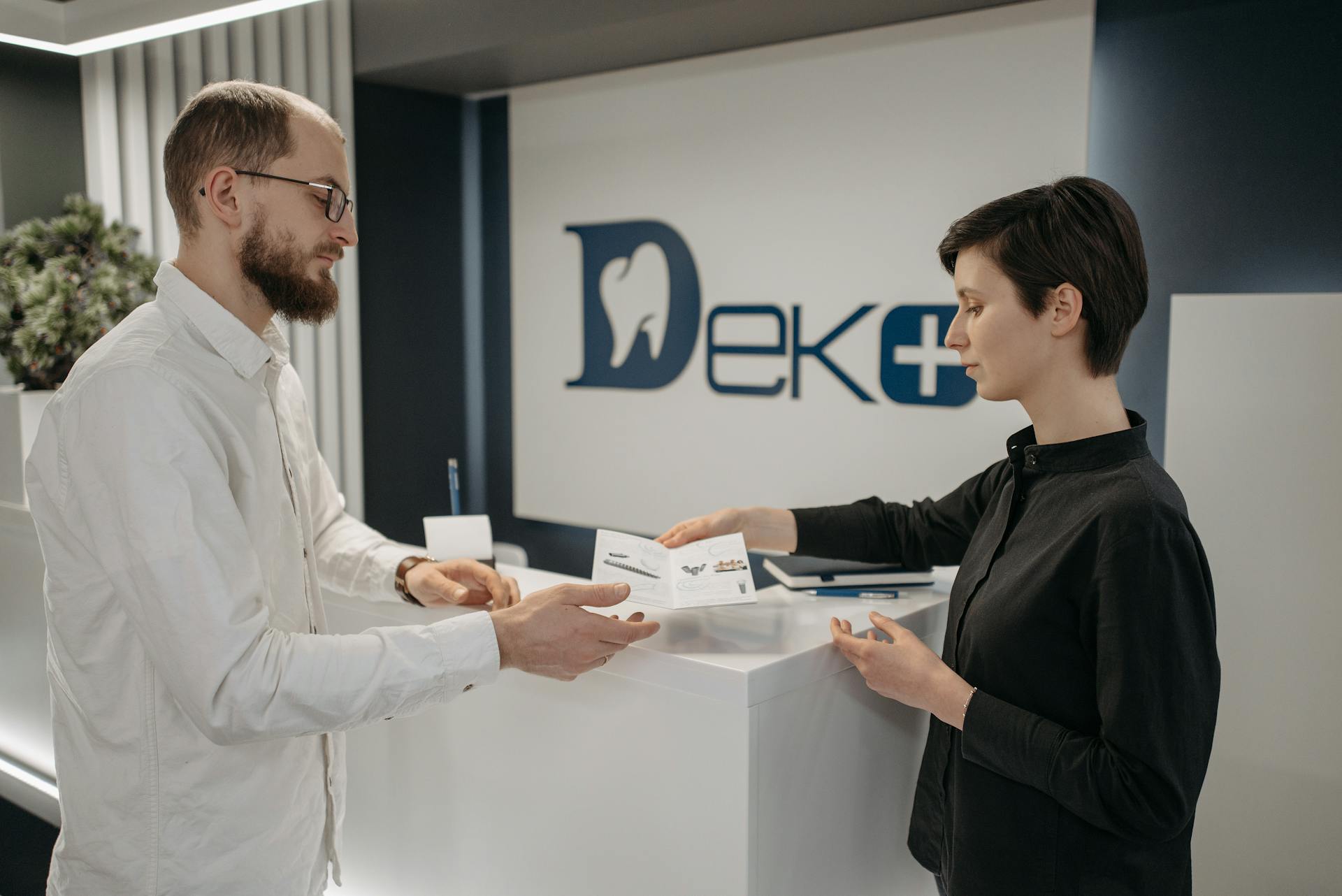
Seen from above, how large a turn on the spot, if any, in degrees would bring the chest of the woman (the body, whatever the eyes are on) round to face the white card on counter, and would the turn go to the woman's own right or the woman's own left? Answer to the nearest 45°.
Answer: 0° — they already face it

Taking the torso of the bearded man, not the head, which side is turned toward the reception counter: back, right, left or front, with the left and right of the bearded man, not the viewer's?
front

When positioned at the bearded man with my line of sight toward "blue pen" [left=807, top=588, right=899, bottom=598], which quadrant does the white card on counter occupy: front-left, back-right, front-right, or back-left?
front-left

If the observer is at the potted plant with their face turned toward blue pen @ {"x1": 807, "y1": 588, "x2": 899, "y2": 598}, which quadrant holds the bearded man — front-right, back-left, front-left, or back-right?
front-right

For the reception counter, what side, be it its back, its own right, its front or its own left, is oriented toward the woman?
left

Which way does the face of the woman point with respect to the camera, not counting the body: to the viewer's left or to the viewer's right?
to the viewer's left

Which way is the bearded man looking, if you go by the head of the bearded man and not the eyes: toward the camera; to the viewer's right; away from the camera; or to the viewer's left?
to the viewer's right

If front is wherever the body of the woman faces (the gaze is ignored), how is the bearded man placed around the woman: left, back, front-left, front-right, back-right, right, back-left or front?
front

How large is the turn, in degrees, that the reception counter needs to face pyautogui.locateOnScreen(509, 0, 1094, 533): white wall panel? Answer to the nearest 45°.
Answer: approximately 135° to its right

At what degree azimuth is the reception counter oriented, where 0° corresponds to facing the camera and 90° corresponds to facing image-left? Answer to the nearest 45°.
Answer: approximately 45°

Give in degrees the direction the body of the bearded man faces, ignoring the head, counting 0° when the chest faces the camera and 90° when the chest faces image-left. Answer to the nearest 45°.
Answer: approximately 270°

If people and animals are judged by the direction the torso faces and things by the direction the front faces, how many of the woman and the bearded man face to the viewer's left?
1

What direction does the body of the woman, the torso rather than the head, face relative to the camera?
to the viewer's left

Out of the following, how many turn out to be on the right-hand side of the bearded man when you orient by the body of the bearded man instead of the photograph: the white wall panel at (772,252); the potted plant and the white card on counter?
0

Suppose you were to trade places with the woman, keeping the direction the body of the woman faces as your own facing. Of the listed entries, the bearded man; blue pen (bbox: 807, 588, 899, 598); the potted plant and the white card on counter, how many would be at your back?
0
